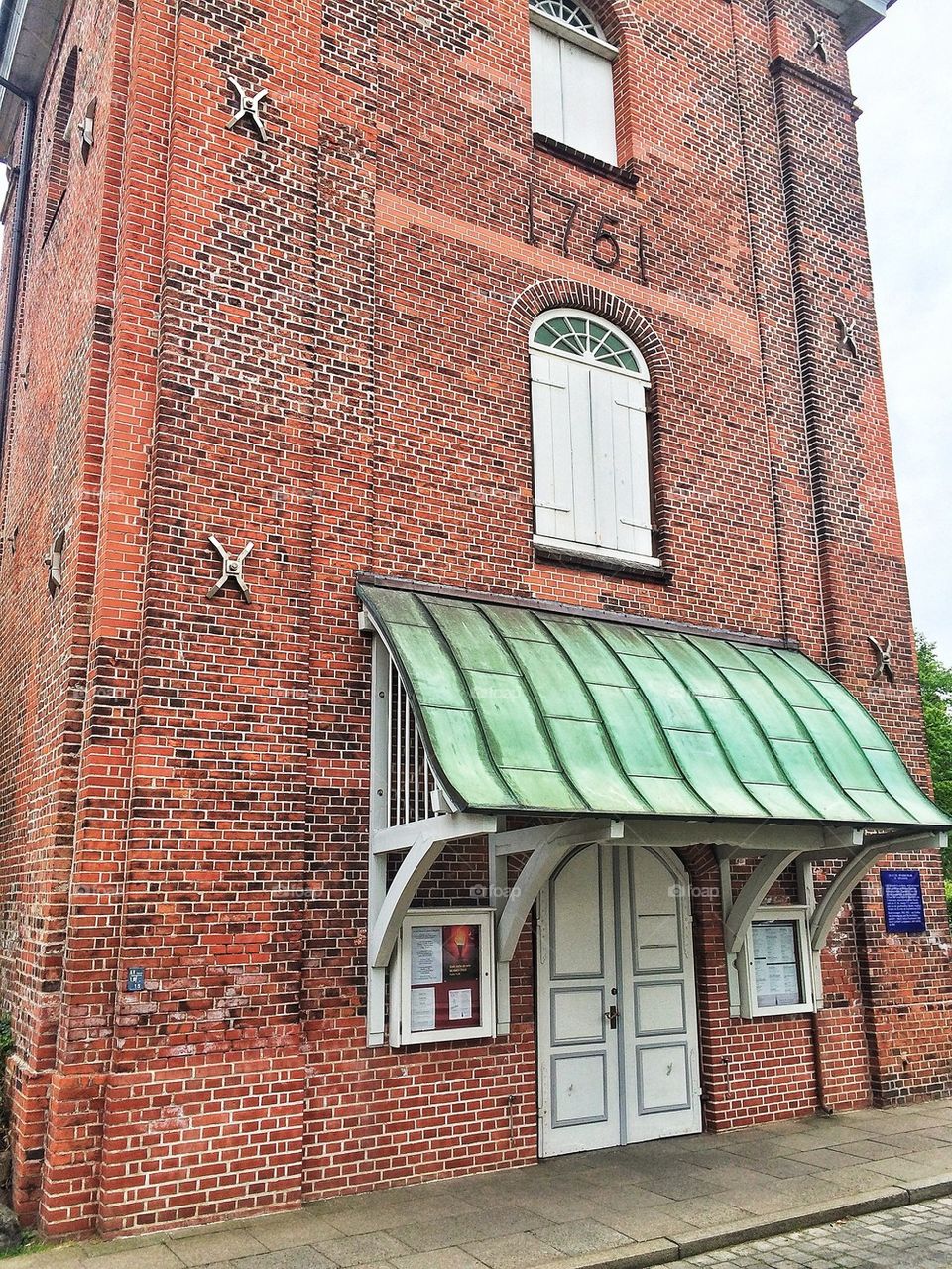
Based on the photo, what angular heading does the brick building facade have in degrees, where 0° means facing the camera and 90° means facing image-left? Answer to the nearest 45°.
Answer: approximately 315°

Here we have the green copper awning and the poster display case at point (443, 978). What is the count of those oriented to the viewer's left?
0

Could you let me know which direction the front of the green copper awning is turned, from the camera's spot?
facing the viewer and to the right of the viewer

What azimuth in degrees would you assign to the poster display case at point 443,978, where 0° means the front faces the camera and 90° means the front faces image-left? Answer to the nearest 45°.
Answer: approximately 315°
